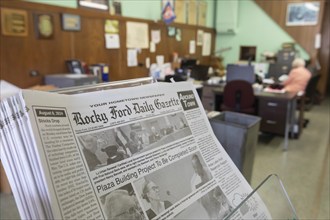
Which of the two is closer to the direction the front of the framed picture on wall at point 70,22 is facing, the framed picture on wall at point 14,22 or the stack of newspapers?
the stack of newspapers

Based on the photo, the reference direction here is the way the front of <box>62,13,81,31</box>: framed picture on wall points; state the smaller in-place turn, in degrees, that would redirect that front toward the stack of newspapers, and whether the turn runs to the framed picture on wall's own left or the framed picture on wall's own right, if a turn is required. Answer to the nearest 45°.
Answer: approximately 45° to the framed picture on wall's own right

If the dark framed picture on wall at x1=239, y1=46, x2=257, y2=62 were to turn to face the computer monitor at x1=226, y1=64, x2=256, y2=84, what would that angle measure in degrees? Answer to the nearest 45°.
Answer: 0° — it already faces it

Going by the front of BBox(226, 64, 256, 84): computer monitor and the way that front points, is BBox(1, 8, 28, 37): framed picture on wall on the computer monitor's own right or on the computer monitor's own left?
on the computer monitor's own right

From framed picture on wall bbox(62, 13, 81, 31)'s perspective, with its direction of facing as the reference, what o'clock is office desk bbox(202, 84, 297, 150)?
The office desk is roughly at 11 o'clock from the framed picture on wall.

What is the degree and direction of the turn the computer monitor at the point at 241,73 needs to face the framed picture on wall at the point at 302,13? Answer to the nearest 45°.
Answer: approximately 135° to its left

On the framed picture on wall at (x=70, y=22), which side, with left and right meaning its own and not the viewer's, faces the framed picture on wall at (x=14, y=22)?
right

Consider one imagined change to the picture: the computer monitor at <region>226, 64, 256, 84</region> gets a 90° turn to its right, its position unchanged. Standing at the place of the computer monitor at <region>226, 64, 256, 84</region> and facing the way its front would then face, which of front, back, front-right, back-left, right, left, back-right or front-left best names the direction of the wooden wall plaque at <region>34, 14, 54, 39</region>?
front-left

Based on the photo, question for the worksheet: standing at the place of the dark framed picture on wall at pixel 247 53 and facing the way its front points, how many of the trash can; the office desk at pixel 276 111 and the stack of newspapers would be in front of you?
3

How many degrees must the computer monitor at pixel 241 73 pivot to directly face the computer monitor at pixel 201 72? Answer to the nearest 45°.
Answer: approximately 135° to its right

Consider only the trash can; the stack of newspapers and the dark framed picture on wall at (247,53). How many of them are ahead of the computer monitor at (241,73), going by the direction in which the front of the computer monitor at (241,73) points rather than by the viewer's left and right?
2
